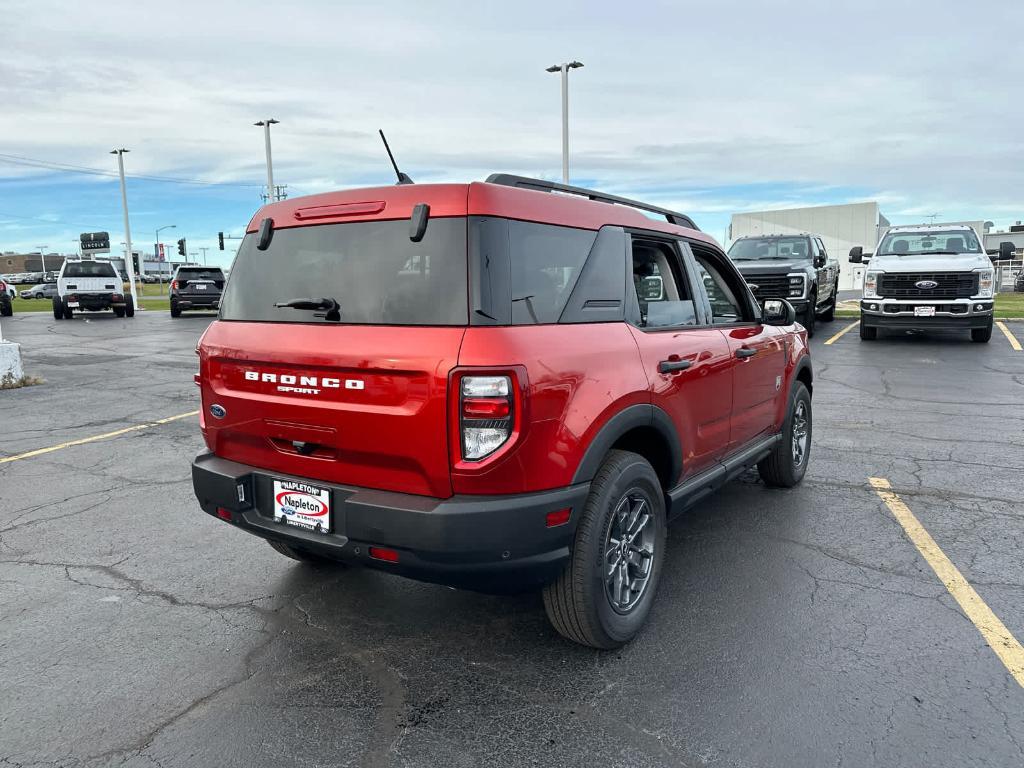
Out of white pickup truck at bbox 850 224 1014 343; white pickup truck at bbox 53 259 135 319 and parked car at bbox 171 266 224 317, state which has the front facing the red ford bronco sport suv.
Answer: white pickup truck at bbox 850 224 1014 343

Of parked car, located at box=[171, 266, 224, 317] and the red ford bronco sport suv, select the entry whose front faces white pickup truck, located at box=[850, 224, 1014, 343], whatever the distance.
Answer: the red ford bronco sport suv

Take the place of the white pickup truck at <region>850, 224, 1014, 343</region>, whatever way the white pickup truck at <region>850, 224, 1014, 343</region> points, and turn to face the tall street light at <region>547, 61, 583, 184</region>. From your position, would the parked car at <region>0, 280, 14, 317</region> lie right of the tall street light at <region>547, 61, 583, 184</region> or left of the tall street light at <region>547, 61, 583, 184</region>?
left

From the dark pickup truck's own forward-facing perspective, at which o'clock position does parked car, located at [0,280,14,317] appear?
The parked car is roughly at 2 o'clock from the dark pickup truck.

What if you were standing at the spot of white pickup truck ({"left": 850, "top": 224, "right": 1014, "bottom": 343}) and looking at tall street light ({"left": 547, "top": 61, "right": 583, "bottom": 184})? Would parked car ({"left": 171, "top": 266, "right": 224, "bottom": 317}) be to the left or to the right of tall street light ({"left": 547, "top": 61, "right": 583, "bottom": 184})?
left

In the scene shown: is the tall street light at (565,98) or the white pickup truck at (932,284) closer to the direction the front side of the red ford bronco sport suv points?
the white pickup truck

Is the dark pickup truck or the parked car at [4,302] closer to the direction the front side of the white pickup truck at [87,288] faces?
the parked car

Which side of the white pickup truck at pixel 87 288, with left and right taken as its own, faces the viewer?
back

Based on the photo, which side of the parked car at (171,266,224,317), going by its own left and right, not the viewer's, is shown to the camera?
back

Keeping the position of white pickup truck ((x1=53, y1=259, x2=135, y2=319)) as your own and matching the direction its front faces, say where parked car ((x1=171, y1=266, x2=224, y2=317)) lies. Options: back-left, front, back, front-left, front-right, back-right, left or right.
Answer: back-right

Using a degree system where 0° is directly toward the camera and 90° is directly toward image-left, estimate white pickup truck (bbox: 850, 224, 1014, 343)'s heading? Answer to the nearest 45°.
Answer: approximately 0°

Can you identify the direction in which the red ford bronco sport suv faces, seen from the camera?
facing away from the viewer and to the right of the viewer
